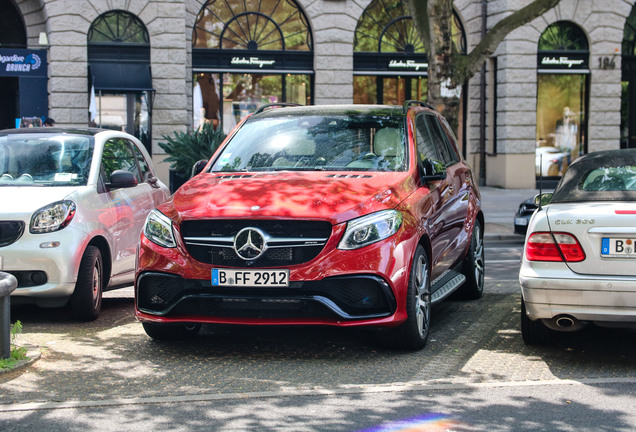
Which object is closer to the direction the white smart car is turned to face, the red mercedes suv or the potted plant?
the red mercedes suv

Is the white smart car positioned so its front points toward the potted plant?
no

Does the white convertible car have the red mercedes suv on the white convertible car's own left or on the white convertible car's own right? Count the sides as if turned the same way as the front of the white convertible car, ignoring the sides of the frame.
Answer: on the white convertible car's own left

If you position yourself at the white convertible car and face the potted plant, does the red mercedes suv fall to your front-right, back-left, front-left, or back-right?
front-left

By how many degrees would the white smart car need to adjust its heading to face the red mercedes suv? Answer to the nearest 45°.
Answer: approximately 90° to its left

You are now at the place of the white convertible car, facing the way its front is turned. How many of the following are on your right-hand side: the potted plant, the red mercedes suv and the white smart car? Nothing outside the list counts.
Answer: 0

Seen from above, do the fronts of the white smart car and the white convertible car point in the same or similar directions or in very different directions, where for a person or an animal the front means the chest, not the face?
very different directions

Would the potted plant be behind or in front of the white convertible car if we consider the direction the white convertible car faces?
in front

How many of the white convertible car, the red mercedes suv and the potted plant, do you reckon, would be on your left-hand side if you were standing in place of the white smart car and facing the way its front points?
2

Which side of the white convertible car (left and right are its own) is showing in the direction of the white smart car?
left

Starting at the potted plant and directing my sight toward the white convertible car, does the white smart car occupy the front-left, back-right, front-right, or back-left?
front-right

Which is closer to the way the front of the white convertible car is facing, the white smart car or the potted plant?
the potted plant

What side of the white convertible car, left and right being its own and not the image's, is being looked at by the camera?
back

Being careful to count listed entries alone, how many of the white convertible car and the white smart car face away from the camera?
1

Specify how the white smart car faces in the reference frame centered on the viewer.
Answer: facing the viewer and to the left of the viewer

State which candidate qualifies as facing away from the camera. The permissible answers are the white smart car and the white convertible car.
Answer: the white convertible car
